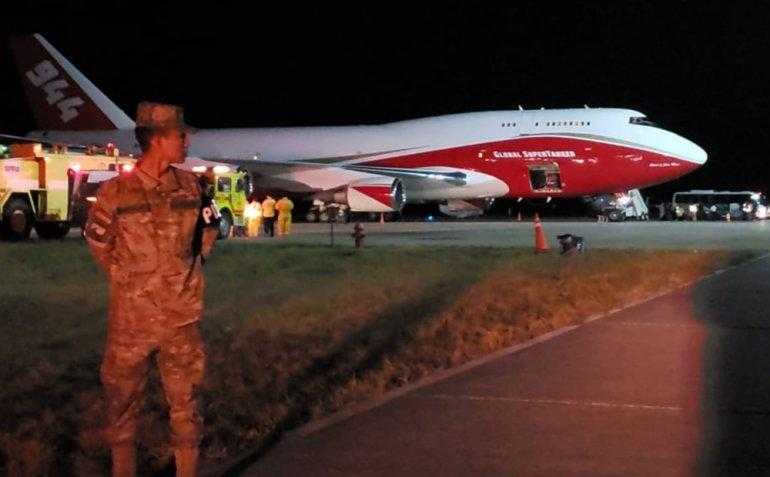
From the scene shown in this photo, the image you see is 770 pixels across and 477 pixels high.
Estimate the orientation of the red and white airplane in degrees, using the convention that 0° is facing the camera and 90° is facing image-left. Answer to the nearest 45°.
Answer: approximately 270°

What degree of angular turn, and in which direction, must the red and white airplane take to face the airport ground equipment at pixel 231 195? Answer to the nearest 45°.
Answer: approximately 135° to its right

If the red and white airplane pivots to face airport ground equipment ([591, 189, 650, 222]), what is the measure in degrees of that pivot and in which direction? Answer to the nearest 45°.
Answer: approximately 45° to its left

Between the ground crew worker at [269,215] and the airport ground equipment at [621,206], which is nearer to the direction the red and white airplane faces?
the airport ground equipment

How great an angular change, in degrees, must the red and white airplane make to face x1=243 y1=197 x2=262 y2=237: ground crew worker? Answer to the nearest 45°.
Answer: approximately 135° to its right

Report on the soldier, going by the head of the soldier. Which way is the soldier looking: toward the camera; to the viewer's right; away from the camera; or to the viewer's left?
to the viewer's right

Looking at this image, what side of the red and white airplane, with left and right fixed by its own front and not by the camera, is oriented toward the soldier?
right
